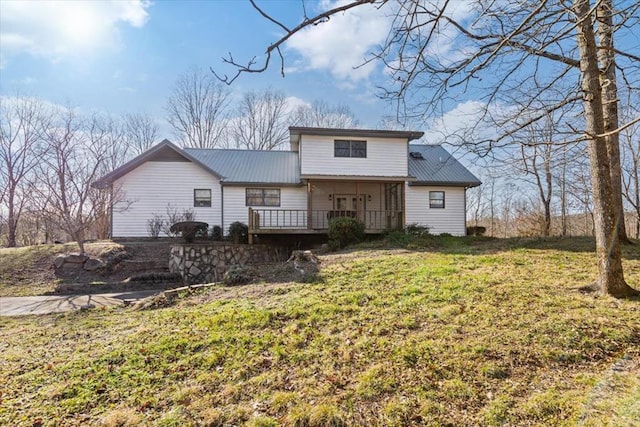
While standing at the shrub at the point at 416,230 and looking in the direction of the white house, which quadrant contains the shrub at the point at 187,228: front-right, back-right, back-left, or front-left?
front-left

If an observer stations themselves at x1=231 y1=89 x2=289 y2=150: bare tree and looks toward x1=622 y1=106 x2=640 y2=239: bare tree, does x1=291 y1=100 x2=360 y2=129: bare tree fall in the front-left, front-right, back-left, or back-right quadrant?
front-left

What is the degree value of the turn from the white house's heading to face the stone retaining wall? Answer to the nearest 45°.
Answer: approximately 45° to its right

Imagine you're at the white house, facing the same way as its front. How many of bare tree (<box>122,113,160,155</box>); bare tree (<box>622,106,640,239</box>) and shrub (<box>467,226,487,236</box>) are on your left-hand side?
2

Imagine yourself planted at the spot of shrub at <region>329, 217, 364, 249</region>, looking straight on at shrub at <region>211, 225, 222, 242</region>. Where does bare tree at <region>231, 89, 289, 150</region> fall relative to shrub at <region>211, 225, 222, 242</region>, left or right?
right

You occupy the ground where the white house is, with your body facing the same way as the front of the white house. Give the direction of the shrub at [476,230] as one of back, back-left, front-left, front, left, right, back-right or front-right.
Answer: left

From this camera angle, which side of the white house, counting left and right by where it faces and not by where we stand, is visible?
front

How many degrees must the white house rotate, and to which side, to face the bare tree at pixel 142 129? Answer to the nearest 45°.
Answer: approximately 135° to its right

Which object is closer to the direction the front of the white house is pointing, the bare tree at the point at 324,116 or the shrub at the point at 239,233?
the shrub

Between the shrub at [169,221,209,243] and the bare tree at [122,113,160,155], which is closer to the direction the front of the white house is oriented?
the shrub

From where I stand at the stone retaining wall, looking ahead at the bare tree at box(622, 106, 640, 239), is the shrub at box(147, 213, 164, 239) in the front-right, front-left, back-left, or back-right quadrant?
back-left

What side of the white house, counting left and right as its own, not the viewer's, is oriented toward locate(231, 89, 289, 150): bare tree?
back

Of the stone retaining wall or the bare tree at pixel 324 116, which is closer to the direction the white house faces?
the stone retaining wall

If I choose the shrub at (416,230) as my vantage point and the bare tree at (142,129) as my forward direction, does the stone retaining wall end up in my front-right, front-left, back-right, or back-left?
front-left

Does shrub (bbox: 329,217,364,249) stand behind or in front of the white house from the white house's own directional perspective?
in front

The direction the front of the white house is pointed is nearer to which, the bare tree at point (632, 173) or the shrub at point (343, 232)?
the shrub
